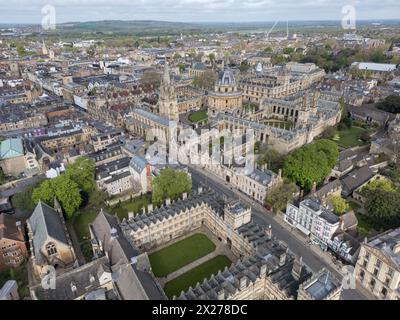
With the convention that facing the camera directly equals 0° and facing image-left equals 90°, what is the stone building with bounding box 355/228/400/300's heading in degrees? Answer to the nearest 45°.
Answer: approximately 45°

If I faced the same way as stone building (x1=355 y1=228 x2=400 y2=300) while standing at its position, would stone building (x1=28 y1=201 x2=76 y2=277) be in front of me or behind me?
in front
